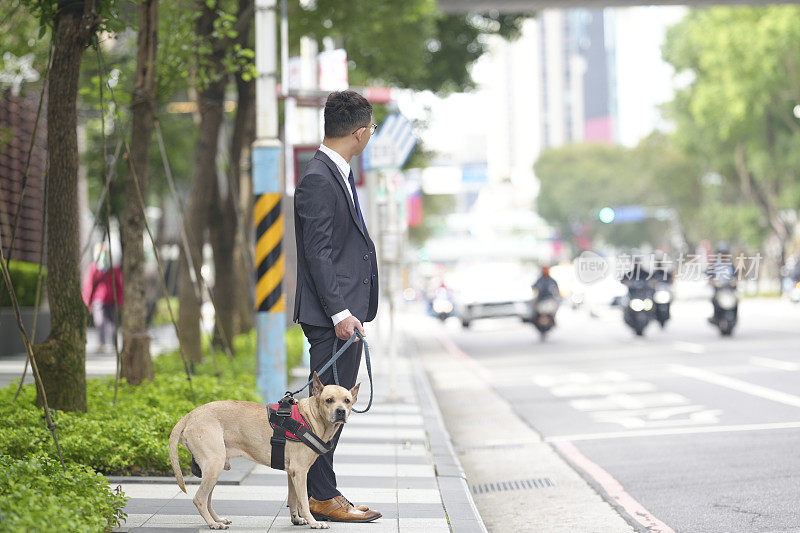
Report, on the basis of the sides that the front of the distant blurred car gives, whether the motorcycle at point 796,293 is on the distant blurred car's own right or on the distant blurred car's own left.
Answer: on the distant blurred car's own left

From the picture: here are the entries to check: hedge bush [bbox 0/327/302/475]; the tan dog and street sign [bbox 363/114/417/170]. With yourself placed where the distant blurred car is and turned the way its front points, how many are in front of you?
3

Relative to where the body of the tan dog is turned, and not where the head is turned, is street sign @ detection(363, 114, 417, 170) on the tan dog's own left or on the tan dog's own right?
on the tan dog's own left

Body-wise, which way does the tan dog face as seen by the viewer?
to the viewer's right

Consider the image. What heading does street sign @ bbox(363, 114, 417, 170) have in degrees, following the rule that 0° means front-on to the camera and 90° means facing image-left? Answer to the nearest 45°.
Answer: approximately 0°

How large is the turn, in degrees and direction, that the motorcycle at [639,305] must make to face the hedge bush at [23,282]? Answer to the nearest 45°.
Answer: approximately 45° to its right

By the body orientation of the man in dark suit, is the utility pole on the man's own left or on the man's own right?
on the man's own left

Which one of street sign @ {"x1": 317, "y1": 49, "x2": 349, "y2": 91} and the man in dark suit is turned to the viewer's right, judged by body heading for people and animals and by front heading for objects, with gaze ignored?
the man in dark suit

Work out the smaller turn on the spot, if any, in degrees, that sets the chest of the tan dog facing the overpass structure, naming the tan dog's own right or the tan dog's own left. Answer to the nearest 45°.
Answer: approximately 90° to the tan dog's own left
